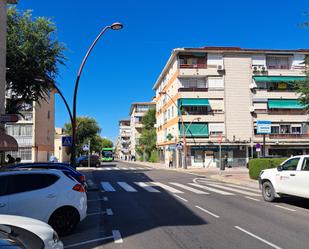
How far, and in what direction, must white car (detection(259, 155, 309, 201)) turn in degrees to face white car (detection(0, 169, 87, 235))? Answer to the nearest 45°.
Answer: approximately 45° to its left

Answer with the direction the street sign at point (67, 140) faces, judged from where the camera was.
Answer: facing the viewer

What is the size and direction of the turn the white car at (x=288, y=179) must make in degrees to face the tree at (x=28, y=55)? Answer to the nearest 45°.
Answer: approximately 45° to its right

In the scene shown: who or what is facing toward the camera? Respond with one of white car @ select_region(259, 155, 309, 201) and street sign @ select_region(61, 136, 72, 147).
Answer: the street sign

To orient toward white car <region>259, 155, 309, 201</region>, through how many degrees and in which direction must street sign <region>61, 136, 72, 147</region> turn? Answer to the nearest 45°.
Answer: approximately 45° to its left

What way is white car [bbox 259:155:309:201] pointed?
to the viewer's left

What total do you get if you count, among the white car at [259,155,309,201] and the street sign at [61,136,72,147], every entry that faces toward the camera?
1

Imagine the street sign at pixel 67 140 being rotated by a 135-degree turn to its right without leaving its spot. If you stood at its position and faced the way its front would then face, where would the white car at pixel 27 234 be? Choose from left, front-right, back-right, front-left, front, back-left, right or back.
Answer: back-left

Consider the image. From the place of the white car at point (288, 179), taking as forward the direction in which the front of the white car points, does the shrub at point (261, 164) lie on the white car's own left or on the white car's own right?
on the white car's own right
